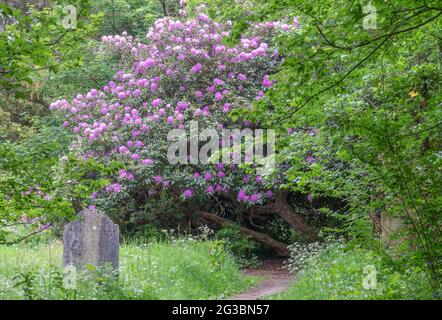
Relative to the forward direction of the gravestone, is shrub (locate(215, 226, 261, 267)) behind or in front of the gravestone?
behind

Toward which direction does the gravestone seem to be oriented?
toward the camera

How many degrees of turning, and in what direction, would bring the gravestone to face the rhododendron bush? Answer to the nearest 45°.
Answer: approximately 180°
